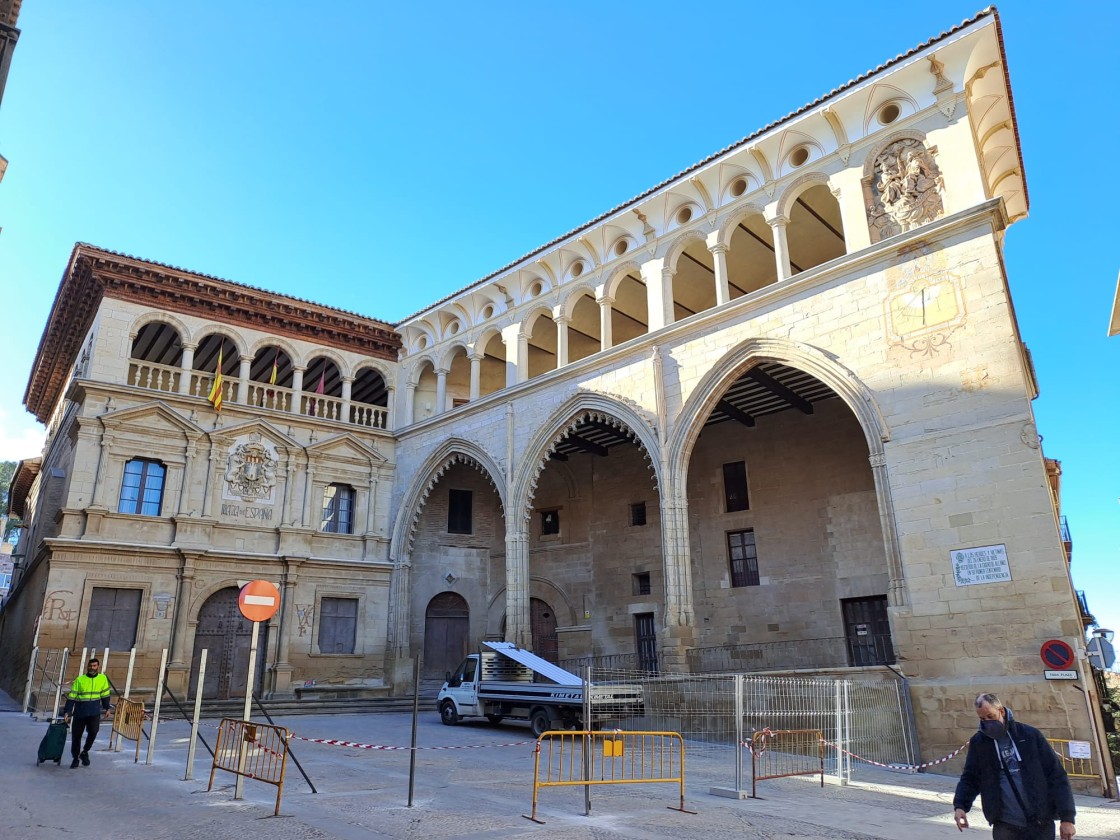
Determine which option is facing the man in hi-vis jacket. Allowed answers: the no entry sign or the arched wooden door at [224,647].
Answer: the arched wooden door

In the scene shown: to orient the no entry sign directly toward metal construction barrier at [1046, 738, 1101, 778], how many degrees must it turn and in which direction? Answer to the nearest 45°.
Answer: approximately 90° to its left

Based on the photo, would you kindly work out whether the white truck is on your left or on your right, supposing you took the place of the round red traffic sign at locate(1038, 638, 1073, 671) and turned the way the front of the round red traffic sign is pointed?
on your right

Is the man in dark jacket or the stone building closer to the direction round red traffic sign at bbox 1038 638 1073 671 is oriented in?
the man in dark jacket

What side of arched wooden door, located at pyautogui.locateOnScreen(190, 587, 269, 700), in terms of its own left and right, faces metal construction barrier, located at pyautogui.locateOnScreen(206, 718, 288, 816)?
front

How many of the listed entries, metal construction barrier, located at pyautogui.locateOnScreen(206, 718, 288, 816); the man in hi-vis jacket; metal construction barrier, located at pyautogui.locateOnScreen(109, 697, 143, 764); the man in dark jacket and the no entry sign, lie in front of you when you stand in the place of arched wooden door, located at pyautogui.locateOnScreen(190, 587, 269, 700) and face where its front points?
5

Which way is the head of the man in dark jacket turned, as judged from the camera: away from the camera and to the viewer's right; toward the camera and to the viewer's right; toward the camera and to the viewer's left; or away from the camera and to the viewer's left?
toward the camera and to the viewer's left

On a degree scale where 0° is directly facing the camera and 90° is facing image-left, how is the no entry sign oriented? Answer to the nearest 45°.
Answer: approximately 0°

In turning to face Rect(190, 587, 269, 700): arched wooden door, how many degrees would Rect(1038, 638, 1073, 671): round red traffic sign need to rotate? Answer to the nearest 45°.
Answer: approximately 90° to its right

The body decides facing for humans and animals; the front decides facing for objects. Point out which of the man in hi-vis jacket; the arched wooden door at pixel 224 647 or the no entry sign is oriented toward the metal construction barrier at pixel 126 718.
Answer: the arched wooden door
